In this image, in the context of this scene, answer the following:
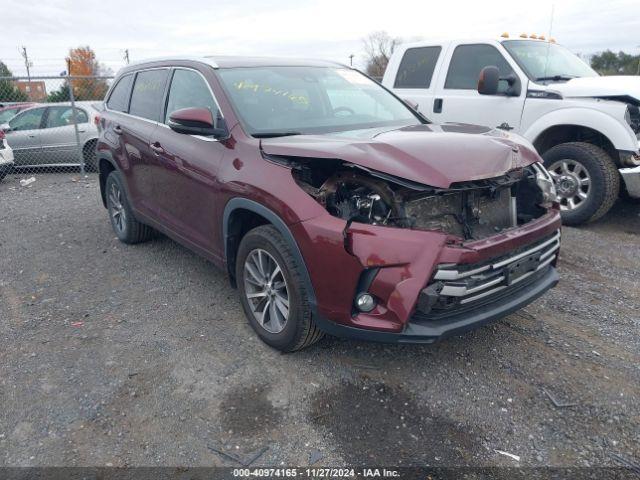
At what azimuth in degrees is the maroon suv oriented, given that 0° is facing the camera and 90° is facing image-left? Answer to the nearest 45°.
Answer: approximately 315°

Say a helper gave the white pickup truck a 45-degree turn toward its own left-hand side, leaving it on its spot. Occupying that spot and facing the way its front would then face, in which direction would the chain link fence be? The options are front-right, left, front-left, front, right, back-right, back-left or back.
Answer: back

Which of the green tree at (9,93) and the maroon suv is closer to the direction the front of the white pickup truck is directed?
the maroon suv

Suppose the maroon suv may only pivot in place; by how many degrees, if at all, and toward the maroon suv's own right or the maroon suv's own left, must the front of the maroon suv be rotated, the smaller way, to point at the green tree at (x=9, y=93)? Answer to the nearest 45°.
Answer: approximately 180°

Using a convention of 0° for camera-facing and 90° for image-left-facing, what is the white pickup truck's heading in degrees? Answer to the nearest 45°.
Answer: approximately 315°

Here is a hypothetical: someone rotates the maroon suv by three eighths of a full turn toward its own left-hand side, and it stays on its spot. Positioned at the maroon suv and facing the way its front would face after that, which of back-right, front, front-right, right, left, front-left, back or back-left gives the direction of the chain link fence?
front-left

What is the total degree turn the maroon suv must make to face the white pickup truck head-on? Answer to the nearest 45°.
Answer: approximately 90° to its left
